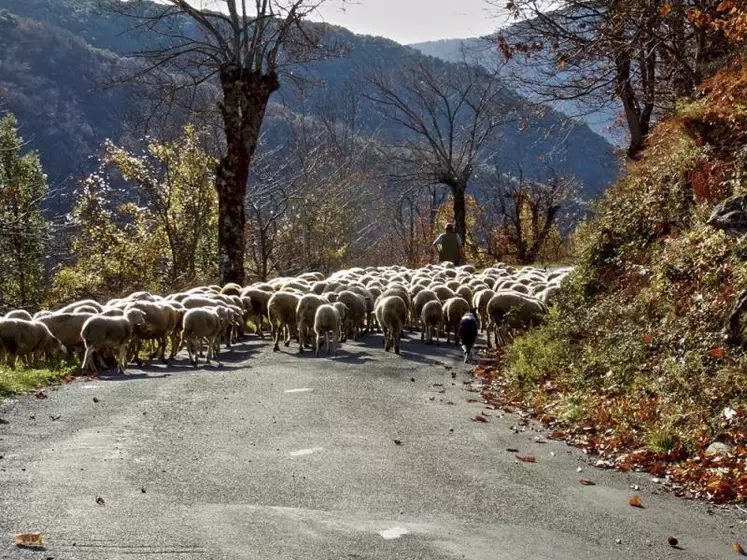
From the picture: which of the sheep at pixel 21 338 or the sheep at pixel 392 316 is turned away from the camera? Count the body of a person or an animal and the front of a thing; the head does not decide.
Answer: the sheep at pixel 392 316

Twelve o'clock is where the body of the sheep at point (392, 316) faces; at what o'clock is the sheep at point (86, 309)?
the sheep at point (86, 309) is roughly at 9 o'clock from the sheep at point (392, 316).

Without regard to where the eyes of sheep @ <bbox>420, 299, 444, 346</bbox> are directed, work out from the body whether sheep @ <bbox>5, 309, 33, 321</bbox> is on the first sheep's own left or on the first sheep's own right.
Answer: on the first sheep's own left

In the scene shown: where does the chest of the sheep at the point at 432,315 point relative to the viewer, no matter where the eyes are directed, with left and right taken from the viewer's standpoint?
facing away from the viewer

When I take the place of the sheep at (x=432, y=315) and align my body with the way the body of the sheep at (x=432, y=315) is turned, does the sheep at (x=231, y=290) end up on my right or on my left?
on my left

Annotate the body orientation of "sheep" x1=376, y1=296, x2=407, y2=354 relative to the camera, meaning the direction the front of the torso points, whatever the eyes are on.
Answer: away from the camera

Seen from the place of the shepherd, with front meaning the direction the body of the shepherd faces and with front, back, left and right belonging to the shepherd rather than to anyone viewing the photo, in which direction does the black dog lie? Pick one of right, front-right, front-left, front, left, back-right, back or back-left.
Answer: back

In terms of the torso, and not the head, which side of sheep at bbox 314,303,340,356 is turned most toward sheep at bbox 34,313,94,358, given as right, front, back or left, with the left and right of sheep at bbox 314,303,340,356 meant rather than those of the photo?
left

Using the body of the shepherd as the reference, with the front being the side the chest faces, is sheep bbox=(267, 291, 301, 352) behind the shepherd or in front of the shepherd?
behind
